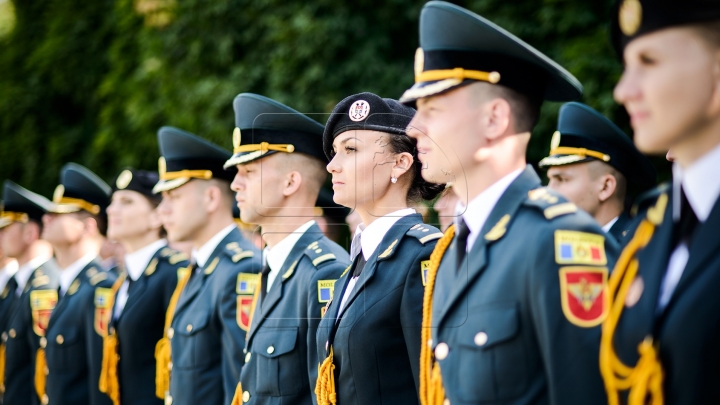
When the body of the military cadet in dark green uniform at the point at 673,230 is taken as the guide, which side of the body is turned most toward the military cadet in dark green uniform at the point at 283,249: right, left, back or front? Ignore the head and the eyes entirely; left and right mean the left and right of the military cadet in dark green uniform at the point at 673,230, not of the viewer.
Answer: right

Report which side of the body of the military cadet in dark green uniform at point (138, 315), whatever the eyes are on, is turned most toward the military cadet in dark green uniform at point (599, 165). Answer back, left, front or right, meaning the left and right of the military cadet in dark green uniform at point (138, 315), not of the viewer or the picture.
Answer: left

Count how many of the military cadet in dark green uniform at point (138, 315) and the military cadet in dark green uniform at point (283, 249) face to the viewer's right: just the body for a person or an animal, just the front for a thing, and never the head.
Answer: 0

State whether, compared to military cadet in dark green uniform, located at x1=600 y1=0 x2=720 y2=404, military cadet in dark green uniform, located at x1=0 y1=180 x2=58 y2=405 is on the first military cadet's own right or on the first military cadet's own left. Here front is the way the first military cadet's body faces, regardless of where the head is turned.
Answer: on the first military cadet's own right

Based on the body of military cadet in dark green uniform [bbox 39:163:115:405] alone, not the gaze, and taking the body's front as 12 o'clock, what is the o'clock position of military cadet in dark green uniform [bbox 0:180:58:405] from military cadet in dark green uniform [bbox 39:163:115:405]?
military cadet in dark green uniform [bbox 0:180:58:405] is roughly at 4 o'clock from military cadet in dark green uniform [bbox 39:163:115:405].

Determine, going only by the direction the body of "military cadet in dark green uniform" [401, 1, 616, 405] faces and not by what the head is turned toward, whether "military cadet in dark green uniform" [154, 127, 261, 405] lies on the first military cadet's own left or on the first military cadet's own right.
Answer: on the first military cadet's own right

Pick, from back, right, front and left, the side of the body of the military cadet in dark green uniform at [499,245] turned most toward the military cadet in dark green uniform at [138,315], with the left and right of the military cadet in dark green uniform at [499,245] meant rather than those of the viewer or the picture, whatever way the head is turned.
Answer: right

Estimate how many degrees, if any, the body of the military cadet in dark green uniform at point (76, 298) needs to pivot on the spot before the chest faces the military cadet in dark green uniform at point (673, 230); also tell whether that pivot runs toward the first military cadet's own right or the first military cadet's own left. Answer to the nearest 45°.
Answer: approximately 45° to the first military cadet's own left

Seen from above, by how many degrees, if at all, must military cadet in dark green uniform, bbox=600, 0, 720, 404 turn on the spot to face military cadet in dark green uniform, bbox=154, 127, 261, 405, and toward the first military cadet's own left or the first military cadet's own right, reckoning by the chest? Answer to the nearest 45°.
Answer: approximately 90° to the first military cadet's own right

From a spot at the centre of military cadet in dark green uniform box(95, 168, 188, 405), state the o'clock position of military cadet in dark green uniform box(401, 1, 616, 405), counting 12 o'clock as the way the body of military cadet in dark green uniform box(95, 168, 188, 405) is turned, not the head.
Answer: military cadet in dark green uniform box(401, 1, 616, 405) is roughly at 10 o'clock from military cadet in dark green uniform box(95, 168, 188, 405).

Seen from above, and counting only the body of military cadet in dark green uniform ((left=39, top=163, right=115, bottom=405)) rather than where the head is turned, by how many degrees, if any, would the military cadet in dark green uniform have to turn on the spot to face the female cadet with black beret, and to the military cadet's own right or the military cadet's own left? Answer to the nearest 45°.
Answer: approximately 45° to the military cadet's own left

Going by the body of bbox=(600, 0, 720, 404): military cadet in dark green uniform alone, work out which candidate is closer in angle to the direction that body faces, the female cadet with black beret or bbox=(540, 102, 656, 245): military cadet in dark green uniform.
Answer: the female cadet with black beret

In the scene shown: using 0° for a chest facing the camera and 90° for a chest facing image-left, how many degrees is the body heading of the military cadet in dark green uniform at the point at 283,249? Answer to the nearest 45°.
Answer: approximately 45°

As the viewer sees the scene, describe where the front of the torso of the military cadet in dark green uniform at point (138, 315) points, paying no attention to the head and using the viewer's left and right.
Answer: facing the viewer and to the left of the viewer

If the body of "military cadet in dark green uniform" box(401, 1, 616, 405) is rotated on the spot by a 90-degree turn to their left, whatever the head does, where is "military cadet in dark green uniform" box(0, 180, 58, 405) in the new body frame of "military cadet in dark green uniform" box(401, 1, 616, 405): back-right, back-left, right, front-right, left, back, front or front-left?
back

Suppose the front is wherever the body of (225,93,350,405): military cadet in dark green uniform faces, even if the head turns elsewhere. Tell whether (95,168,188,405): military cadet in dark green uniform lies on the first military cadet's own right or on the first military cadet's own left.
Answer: on the first military cadet's own right

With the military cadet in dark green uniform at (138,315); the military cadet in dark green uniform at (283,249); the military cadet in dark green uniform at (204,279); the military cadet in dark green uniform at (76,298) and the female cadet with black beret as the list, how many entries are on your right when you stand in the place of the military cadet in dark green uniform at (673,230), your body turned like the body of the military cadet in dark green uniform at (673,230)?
5
